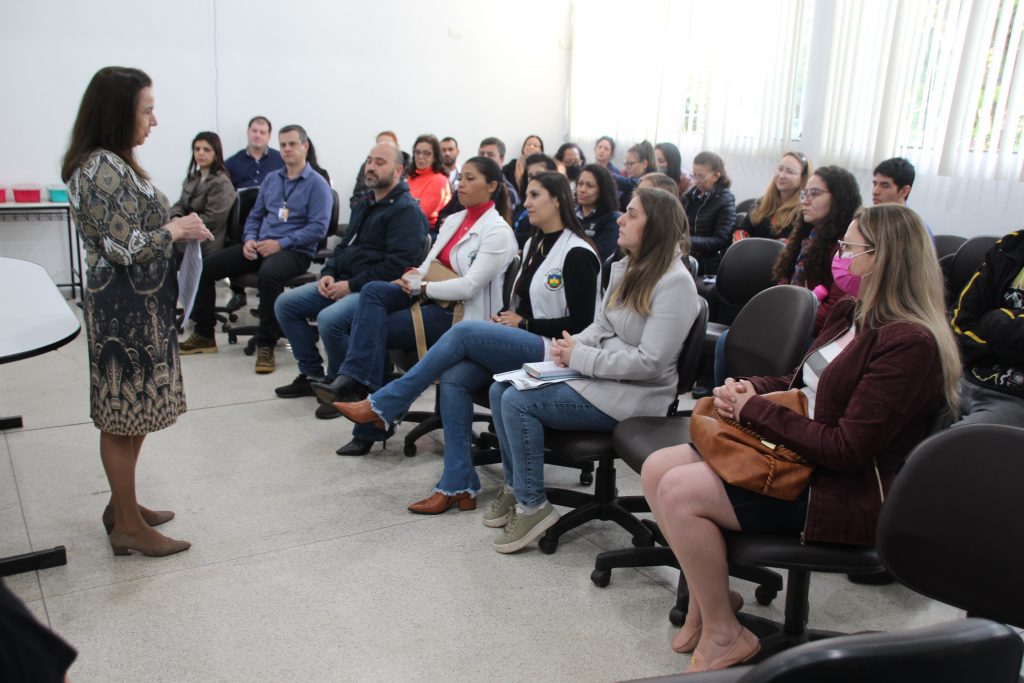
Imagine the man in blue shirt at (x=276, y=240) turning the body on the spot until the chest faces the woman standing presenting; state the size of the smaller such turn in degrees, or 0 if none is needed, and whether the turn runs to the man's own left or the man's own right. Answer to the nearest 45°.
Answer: approximately 45° to the man's own left

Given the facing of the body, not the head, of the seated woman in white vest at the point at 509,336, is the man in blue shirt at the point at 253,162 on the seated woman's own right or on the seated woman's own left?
on the seated woman's own right

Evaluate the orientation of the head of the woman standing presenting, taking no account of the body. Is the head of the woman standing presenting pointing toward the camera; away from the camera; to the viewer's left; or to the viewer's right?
to the viewer's right

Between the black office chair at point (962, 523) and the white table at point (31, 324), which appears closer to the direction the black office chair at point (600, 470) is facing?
the white table

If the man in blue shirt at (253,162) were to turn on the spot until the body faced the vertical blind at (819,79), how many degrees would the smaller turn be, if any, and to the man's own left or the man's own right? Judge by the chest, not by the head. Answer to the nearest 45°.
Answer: approximately 45° to the man's own left

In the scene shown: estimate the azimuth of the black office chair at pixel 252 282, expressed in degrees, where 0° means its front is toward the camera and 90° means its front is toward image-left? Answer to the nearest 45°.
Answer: approximately 45°

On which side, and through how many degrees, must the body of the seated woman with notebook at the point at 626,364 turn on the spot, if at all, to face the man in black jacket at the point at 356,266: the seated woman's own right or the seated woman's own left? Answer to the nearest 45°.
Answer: approximately 45° to the seated woman's own right

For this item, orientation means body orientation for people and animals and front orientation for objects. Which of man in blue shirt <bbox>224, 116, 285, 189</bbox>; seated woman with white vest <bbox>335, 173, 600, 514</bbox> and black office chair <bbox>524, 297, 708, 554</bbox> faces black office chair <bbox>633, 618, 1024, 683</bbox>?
the man in blue shirt

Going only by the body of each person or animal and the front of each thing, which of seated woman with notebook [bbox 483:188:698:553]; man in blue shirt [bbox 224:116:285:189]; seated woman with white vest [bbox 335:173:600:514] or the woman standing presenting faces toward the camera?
the man in blue shirt

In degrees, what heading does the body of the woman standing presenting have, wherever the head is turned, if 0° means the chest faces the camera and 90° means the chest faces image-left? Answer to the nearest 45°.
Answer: approximately 270°

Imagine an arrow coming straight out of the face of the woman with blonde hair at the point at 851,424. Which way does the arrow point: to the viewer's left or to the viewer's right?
to the viewer's left

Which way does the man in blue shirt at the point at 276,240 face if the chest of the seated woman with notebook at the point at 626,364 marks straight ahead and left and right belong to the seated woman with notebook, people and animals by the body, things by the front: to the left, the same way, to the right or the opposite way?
to the left

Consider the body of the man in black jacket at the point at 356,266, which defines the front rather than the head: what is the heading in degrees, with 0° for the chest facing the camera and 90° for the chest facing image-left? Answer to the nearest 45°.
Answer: approximately 45°

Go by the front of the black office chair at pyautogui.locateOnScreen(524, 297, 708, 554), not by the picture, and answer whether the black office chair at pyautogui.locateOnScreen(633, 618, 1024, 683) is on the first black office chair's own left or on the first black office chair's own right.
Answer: on the first black office chair's own left

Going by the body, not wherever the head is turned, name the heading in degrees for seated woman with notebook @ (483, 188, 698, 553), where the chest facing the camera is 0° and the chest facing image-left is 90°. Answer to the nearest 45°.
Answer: approximately 90°

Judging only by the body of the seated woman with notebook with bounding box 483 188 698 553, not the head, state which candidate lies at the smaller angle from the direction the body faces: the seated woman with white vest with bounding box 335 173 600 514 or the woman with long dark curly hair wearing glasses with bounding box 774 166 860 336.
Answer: the seated woman with white vest
